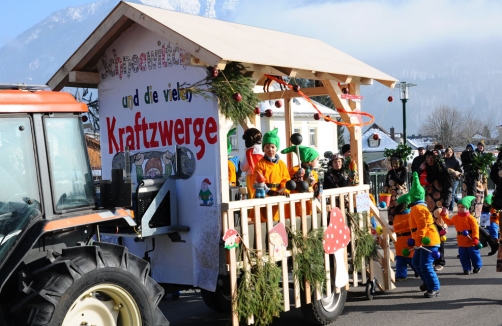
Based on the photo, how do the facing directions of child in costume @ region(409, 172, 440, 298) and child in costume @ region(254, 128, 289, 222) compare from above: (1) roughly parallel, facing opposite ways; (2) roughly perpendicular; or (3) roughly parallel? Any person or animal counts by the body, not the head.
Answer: roughly perpendicular

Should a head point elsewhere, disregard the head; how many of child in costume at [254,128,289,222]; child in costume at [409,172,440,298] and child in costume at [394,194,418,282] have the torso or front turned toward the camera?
1

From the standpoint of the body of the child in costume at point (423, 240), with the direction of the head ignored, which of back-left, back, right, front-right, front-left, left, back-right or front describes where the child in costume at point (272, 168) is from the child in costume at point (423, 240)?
front-left

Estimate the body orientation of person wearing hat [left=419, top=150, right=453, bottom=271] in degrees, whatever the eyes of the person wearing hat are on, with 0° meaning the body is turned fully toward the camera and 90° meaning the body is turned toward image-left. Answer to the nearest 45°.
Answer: approximately 45°

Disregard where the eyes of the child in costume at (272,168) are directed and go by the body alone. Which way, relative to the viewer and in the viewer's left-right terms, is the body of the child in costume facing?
facing the viewer

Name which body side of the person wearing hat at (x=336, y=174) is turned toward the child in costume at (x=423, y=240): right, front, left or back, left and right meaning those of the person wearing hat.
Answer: left

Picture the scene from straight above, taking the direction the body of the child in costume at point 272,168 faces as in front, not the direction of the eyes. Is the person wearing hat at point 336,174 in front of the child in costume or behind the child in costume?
behind

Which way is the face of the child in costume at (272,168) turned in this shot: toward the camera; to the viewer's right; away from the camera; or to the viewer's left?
toward the camera
